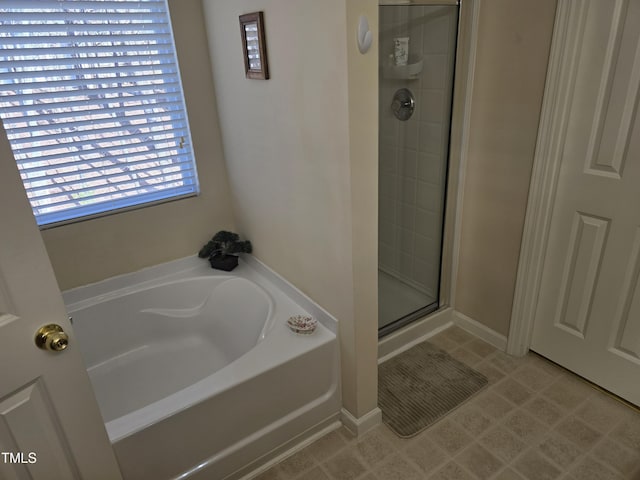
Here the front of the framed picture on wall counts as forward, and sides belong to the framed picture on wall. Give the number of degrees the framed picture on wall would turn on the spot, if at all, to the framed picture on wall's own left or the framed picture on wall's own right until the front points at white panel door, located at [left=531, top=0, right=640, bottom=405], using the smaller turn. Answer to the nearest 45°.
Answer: approximately 135° to the framed picture on wall's own left

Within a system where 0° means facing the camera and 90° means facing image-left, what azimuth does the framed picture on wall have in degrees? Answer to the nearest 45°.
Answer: approximately 45°

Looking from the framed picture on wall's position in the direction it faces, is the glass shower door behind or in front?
behind

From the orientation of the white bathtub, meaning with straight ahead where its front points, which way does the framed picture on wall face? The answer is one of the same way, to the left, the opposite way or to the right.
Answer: to the right

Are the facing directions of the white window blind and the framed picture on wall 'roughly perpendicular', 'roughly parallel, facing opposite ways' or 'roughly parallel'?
roughly perpendicular
